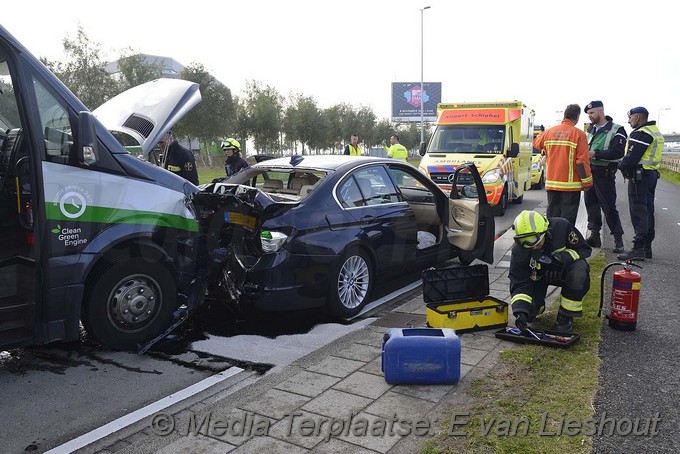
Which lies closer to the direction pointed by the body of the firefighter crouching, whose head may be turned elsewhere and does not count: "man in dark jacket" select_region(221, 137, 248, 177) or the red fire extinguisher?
the man in dark jacket

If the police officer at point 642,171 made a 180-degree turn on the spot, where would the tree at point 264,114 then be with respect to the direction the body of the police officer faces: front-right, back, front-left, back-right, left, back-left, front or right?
back-left

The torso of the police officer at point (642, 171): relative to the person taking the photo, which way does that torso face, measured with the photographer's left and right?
facing to the left of the viewer

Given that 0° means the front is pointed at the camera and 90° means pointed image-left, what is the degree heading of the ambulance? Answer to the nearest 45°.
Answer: approximately 45°

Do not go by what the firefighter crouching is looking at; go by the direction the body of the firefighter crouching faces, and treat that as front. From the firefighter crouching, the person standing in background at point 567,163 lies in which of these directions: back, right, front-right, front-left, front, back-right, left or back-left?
back-right

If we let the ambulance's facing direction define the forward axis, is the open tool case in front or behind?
in front

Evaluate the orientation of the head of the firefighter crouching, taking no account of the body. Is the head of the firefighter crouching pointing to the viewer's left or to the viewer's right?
to the viewer's left

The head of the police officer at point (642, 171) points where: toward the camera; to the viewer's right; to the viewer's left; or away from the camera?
to the viewer's left
